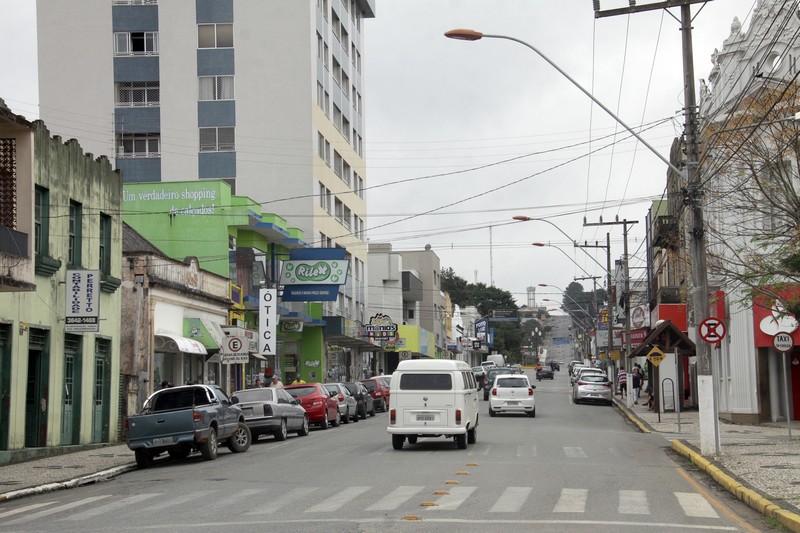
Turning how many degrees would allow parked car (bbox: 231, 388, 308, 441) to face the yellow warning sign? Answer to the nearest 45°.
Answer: approximately 45° to its right

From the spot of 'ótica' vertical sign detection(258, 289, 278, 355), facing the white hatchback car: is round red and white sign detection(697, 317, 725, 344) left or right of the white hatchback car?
right

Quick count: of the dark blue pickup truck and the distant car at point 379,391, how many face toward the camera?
0

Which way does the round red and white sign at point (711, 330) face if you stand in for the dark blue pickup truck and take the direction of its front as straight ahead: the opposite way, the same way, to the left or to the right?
the opposite way

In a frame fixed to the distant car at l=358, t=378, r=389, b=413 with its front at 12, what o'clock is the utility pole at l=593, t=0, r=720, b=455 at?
The utility pole is roughly at 4 o'clock from the distant car.

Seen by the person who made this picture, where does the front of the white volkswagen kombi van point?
facing away from the viewer

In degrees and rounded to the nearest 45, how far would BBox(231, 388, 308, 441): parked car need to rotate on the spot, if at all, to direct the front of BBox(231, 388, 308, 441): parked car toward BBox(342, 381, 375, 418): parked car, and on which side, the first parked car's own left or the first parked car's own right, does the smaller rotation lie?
approximately 45° to the first parked car's own left

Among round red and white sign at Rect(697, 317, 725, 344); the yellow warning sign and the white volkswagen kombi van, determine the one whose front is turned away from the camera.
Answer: the white volkswagen kombi van

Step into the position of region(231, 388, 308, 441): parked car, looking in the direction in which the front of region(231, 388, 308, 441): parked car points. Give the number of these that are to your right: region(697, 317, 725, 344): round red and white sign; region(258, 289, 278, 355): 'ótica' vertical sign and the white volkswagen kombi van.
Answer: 2
